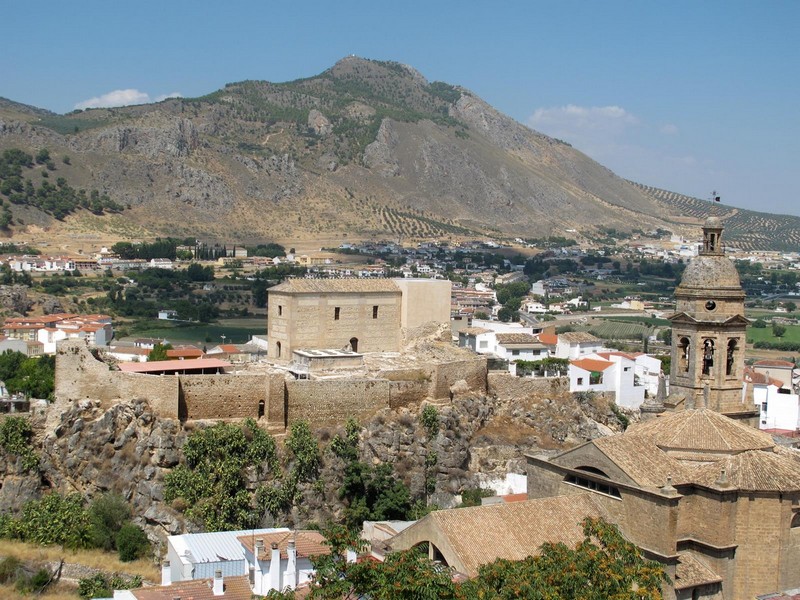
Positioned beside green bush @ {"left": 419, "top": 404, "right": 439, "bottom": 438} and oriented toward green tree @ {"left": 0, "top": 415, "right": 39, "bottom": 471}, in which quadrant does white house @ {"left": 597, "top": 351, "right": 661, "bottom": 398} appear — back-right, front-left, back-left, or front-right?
back-right

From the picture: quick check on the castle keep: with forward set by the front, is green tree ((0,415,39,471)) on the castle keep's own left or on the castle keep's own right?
on the castle keep's own right

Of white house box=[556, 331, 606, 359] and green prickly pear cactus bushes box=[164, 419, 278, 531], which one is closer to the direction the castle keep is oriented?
the green prickly pear cactus bushes

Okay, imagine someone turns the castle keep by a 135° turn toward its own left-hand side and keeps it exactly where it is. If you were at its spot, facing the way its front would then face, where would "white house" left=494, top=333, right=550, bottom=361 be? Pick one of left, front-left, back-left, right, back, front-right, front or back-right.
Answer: front

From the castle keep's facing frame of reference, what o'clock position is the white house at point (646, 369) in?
The white house is roughly at 8 o'clock from the castle keep.

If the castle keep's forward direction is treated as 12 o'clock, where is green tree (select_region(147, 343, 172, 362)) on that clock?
The green tree is roughly at 4 o'clock from the castle keep.

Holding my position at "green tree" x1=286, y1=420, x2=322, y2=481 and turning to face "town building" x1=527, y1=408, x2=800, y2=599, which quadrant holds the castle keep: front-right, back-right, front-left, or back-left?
back-left

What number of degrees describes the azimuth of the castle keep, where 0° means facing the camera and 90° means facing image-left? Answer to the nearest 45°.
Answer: approximately 0°

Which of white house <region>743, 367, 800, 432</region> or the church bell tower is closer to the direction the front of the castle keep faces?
the church bell tower

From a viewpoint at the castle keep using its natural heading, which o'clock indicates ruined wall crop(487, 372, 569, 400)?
The ruined wall is roughly at 9 o'clock from the castle keep.
